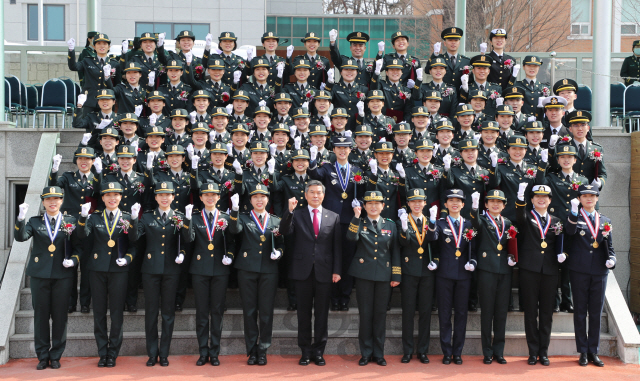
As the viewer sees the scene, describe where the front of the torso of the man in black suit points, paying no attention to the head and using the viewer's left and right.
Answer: facing the viewer
